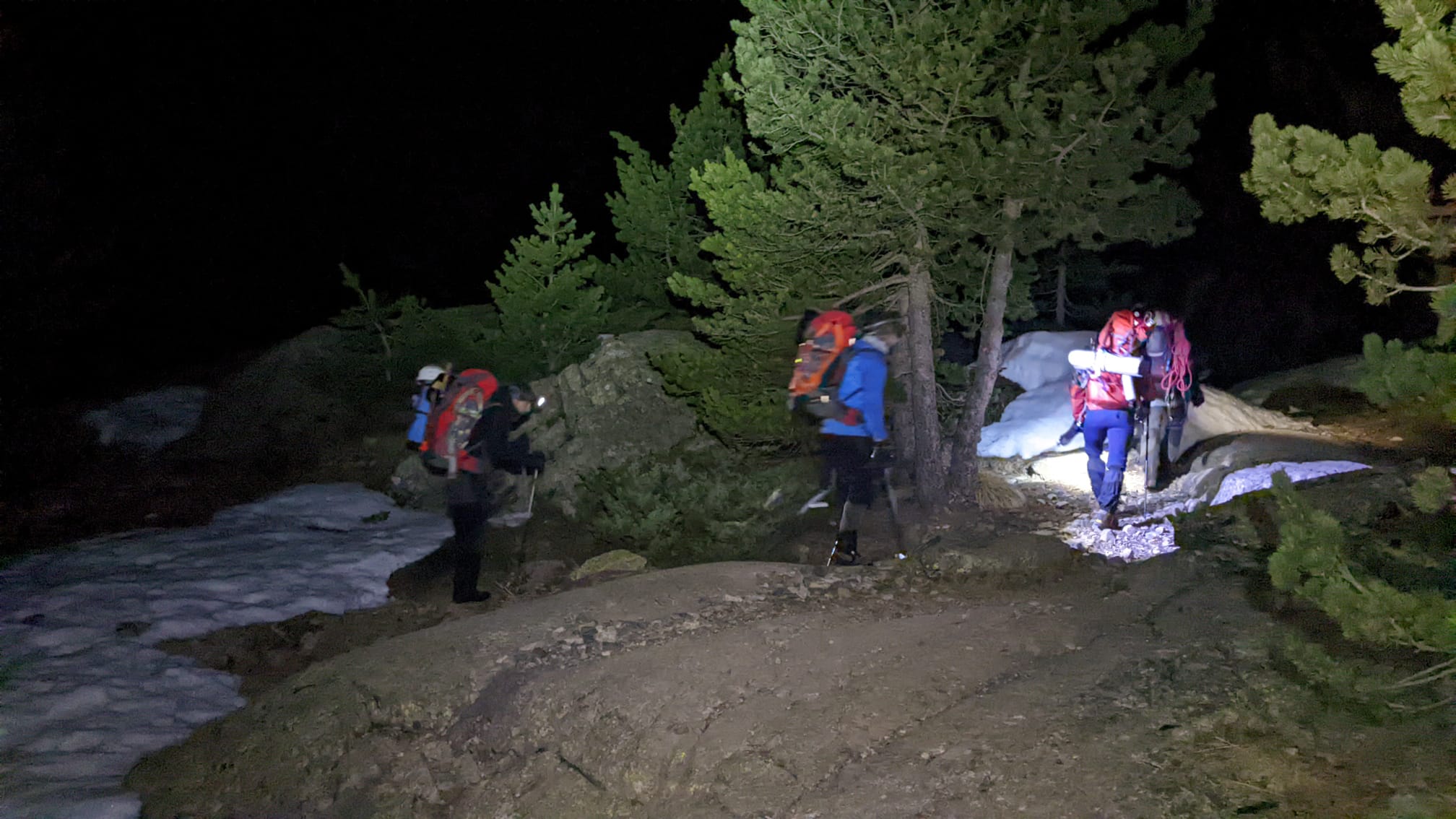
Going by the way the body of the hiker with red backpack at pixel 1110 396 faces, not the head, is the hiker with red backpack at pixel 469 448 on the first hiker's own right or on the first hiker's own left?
on the first hiker's own left

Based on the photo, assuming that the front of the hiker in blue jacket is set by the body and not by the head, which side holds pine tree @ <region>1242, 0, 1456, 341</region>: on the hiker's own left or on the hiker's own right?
on the hiker's own right

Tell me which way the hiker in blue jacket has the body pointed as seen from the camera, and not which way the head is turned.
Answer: to the viewer's right

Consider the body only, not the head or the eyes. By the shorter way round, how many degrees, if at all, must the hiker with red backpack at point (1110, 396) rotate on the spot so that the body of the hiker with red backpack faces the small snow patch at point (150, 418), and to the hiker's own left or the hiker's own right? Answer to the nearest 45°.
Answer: approximately 90° to the hiker's own left

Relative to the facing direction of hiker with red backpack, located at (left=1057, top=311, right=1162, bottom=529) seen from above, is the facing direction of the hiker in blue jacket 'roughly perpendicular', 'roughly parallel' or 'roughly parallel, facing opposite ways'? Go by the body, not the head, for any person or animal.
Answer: roughly perpendicular

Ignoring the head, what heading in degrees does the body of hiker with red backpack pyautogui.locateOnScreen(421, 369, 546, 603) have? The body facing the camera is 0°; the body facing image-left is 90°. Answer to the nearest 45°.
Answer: approximately 270°

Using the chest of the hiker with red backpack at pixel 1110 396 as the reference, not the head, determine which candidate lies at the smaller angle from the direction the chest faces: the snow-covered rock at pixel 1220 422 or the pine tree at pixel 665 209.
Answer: the snow-covered rock

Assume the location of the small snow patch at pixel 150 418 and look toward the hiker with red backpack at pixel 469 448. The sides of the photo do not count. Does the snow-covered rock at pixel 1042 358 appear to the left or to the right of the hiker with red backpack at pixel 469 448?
left

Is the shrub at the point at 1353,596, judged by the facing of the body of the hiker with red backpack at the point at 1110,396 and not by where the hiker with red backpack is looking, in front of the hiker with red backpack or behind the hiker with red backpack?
behind

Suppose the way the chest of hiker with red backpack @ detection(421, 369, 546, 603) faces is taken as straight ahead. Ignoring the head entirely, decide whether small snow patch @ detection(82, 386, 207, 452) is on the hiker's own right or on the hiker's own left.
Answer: on the hiker's own left

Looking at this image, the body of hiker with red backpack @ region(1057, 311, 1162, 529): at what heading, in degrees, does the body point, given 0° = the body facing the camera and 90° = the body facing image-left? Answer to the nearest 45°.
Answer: approximately 180°
